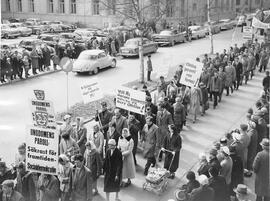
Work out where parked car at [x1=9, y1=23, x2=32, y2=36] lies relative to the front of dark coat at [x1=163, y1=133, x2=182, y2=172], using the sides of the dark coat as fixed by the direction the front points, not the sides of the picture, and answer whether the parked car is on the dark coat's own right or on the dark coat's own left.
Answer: on the dark coat's own right

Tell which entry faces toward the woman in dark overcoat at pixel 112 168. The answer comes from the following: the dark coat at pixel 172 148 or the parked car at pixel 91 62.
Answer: the dark coat

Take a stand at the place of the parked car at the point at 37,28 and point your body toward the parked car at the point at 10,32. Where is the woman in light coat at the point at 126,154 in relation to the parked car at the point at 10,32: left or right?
left

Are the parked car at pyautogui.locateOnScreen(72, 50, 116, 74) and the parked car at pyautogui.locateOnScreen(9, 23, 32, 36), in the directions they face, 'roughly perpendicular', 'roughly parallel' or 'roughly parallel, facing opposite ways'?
roughly perpendicular

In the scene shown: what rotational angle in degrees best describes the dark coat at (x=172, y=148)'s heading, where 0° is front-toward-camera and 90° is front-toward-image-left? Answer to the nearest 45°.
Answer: approximately 45°

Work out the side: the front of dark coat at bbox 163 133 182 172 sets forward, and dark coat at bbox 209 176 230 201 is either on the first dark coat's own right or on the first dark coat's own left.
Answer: on the first dark coat's own left
